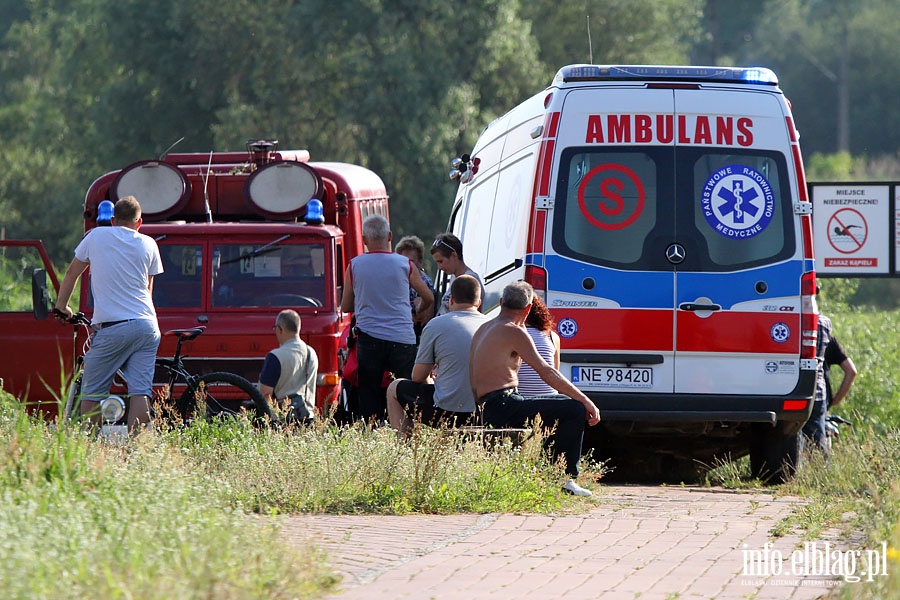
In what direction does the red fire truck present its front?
toward the camera

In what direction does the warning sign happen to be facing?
toward the camera

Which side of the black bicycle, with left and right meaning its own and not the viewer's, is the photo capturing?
left

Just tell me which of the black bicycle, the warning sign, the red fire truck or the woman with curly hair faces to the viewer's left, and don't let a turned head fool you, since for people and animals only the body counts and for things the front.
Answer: the black bicycle

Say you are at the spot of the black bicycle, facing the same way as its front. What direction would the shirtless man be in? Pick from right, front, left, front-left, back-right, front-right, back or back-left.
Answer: back-left

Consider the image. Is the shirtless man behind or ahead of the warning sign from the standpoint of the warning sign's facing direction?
ahead

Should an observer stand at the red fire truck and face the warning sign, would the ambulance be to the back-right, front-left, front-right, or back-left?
front-right

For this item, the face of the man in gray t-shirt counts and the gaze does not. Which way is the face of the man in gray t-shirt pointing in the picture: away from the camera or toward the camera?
away from the camera

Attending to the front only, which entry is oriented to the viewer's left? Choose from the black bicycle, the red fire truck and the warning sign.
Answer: the black bicycle
